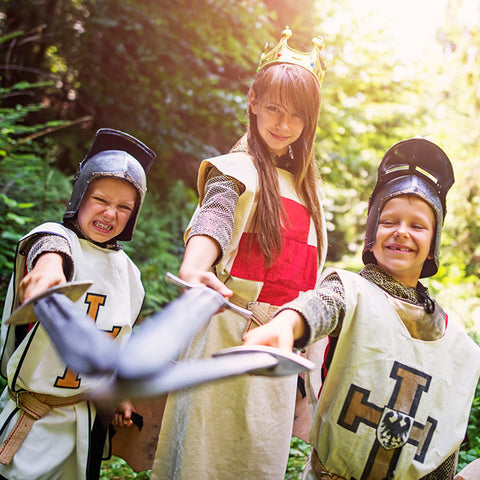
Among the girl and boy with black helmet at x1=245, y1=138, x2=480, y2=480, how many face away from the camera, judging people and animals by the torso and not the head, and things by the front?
0

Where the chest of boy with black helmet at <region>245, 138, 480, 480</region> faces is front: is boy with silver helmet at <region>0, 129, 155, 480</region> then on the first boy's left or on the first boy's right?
on the first boy's right

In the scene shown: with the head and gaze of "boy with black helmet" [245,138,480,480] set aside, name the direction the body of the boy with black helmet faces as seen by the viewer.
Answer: toward the camera
